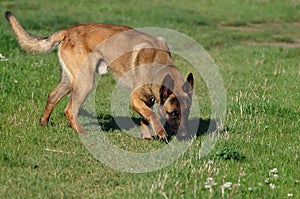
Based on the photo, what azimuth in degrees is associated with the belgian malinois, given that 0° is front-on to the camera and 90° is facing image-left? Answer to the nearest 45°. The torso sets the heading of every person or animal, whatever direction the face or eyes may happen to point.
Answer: approximately 315°
